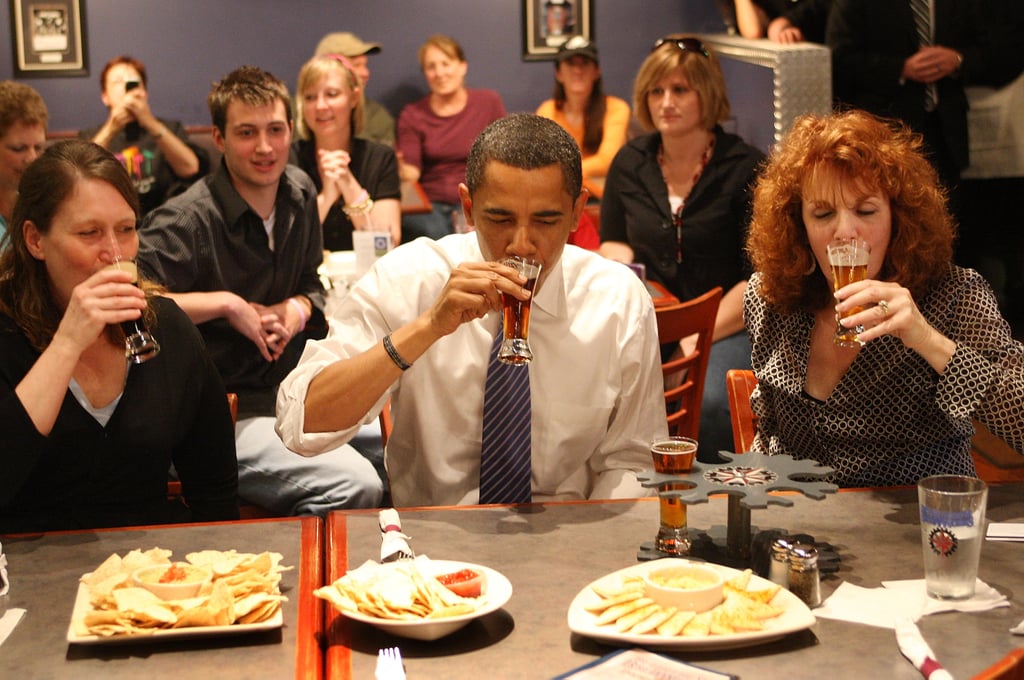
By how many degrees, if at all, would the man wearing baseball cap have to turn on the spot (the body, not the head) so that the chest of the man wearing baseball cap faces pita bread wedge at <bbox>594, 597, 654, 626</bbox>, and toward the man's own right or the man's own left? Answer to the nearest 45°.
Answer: approximately 45° to the man's own right

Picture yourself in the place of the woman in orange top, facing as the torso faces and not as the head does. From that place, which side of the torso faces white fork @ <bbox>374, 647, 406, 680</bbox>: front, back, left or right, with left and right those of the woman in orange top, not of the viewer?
front

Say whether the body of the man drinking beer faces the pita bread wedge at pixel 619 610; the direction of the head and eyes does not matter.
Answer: yes

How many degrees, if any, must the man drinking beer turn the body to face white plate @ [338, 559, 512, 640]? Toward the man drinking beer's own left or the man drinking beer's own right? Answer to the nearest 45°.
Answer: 0° — they already face it

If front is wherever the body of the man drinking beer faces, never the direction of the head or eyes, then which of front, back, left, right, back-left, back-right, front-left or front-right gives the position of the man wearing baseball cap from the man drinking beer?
back
